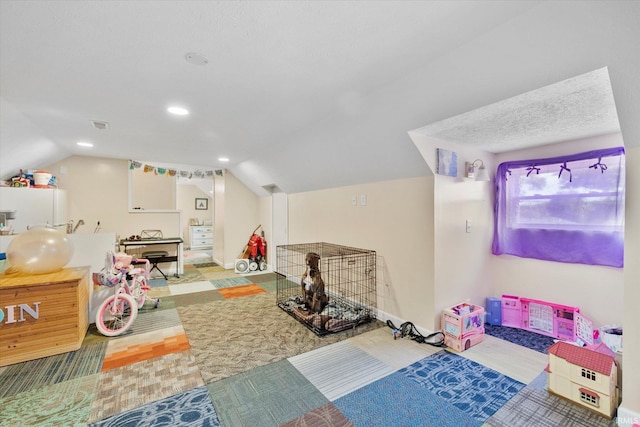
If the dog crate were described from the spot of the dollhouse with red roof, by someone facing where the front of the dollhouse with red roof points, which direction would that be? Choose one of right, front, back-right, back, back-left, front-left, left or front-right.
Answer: front-right

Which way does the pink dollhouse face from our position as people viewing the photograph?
facing the viewer and to the left of the viewer

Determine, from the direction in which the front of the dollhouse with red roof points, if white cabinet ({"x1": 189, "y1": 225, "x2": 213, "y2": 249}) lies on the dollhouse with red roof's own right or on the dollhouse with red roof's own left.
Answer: on the dollhouse with red roof's own right

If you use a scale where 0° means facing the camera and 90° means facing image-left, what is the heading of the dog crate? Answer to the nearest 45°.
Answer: approximately 315°

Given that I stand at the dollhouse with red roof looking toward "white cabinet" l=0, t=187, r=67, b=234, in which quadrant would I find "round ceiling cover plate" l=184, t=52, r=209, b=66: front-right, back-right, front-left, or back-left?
front-left

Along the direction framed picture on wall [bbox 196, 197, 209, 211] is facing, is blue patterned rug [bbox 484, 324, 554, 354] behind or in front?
in front

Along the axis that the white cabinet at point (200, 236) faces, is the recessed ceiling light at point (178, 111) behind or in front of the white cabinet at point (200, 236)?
in front

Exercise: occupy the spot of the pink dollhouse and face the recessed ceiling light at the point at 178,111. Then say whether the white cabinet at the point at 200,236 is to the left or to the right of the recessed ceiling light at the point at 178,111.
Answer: right

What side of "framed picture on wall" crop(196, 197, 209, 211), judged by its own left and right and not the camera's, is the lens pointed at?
front

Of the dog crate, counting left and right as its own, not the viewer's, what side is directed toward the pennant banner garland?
back

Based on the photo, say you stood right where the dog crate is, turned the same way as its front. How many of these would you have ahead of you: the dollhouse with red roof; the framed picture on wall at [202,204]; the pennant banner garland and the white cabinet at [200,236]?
1

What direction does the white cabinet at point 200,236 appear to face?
toward the camera

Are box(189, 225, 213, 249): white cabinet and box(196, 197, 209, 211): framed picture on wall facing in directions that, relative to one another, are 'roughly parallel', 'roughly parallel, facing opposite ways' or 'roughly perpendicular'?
roughly parallel

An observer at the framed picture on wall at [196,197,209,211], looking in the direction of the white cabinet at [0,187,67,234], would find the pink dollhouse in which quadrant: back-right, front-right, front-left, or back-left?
front-left
